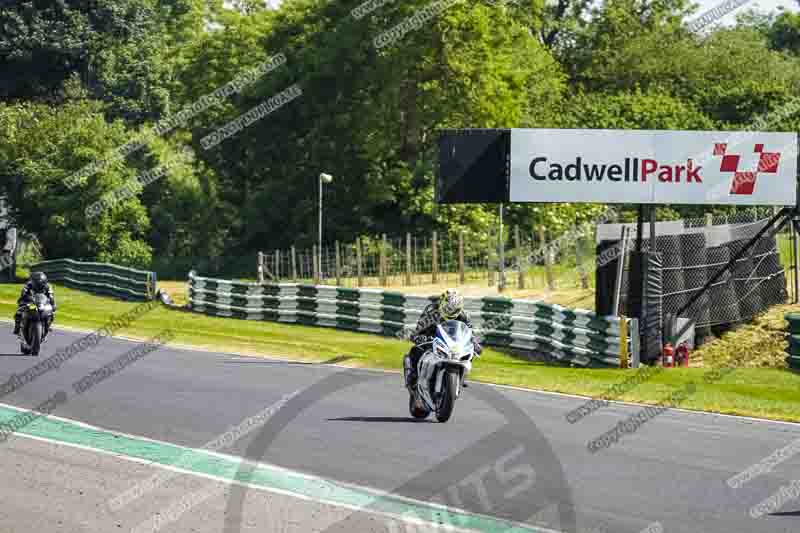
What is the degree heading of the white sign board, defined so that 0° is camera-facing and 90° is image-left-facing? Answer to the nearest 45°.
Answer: approximately 0°

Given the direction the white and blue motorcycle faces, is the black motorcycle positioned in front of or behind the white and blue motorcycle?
behind

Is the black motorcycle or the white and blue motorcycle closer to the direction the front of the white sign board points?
the white and blue motorcycle

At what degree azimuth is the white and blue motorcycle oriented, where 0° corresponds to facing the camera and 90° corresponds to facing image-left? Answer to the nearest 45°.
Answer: approximately 315°

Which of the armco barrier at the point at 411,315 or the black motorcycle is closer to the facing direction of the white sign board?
the black motorcycle

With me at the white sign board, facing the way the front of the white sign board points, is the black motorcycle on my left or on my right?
on my right

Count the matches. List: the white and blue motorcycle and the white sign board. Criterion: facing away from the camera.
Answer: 0
